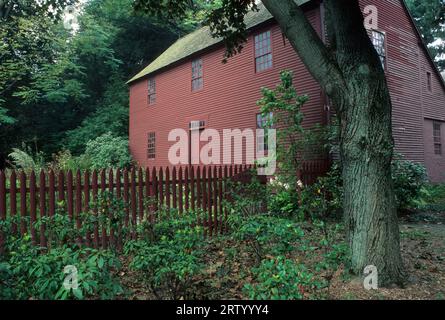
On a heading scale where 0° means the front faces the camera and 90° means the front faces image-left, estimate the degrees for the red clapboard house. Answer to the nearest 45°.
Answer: approximately 45°

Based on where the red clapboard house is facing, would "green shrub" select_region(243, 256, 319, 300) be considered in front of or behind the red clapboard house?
in front

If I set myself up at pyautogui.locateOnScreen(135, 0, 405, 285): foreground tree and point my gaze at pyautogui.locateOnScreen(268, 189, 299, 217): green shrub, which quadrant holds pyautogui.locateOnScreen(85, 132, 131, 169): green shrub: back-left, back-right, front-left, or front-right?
front-left

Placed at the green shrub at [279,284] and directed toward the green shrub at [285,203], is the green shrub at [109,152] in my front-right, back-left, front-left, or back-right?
front-left

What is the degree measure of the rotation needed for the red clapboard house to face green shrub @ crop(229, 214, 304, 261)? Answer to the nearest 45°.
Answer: approximately 45° to its left

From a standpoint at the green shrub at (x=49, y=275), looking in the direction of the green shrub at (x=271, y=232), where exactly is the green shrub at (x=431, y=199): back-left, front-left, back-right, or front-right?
front-left

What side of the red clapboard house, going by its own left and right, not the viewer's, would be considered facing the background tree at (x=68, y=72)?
right

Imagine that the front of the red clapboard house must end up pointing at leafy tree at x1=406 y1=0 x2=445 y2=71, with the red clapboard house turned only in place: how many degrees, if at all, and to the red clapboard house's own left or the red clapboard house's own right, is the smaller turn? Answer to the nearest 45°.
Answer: approximately 180°

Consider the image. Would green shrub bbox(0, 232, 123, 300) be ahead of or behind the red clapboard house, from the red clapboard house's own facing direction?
ahead
